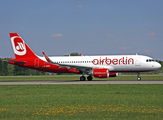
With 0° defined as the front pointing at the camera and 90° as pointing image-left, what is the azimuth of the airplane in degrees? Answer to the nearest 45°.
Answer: approximately 270°
